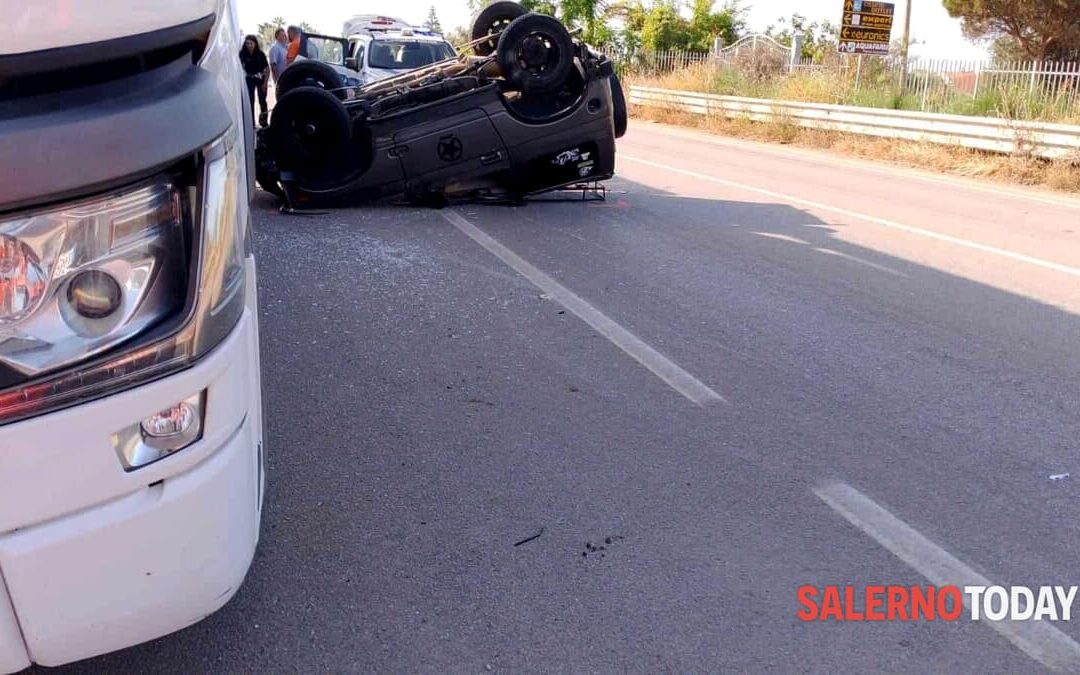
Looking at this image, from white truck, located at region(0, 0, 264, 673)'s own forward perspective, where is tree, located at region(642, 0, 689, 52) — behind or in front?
behind

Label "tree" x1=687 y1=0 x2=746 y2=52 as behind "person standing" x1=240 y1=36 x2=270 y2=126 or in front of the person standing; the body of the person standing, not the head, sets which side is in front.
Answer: behind

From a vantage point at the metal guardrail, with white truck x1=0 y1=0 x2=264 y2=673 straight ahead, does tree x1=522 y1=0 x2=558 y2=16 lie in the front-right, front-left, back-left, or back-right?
back-right

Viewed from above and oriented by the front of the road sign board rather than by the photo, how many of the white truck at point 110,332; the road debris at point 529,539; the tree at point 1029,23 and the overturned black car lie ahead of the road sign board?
3

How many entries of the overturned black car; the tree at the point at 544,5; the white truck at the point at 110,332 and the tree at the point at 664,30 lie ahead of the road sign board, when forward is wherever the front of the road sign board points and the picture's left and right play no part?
2

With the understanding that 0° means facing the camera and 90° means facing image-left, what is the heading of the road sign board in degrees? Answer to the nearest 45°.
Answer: approximately 0°

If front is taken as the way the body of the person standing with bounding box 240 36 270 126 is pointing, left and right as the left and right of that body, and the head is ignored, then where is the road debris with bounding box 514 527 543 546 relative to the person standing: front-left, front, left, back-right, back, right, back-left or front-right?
front

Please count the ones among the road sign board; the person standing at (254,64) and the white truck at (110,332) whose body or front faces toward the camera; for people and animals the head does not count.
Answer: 3

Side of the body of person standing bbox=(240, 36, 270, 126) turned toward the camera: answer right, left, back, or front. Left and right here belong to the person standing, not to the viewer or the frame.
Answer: front

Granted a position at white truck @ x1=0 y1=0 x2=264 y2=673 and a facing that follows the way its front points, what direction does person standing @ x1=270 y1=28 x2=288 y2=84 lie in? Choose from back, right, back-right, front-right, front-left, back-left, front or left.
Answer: back

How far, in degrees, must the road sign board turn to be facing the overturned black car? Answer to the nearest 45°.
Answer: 0° — it already faces it

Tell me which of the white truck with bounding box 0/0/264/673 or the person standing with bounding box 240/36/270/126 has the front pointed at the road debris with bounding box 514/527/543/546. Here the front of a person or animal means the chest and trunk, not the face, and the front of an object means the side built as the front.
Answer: the person standing

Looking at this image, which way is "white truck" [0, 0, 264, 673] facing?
toward the camera

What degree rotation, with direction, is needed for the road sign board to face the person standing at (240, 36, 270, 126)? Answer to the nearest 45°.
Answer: approximately 45° to its right

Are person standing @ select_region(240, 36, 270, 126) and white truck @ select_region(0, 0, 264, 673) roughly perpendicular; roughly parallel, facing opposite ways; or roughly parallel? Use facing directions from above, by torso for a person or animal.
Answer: roughly parallel
